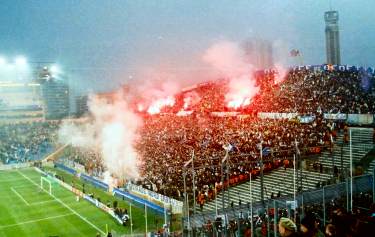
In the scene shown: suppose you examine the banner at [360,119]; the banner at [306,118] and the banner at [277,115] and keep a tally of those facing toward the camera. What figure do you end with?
3

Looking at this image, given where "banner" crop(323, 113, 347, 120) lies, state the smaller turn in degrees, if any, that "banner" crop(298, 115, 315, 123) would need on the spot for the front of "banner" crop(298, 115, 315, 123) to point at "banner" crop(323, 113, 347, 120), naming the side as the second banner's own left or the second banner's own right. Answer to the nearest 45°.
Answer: approximately 90° to the second banner's own left

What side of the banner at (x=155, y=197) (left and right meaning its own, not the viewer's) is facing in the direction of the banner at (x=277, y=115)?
back

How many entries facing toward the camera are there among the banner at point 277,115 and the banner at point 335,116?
2

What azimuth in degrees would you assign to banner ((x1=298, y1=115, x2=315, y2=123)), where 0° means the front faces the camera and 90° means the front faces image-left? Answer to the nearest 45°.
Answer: approximately 0°

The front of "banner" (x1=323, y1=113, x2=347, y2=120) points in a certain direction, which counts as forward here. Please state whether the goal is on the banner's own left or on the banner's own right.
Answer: on the banner's own right

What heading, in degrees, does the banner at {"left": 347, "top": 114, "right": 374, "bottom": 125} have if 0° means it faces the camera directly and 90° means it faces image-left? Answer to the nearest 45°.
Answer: approximately 0°

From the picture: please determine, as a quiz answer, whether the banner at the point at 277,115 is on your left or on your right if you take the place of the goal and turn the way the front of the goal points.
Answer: on your left

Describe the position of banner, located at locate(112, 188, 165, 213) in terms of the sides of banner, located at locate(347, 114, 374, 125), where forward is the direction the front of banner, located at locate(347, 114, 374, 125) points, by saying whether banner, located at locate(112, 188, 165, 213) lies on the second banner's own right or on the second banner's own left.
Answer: on the second banner's own right

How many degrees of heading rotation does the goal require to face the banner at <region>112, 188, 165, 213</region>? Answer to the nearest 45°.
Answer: approximately 90° to its left

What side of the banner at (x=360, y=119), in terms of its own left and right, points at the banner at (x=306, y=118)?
right

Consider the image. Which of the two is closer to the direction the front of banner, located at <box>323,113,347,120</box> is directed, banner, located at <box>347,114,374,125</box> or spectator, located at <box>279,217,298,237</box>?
the spectator
